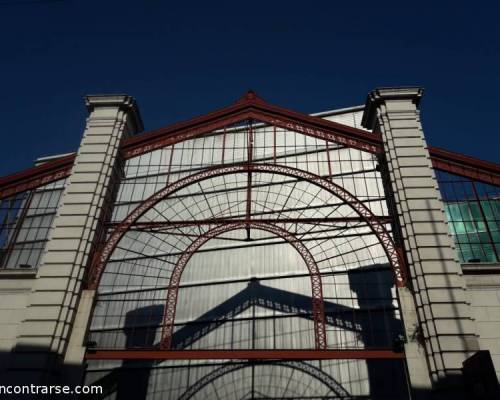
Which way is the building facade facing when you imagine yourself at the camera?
facing the viewer
